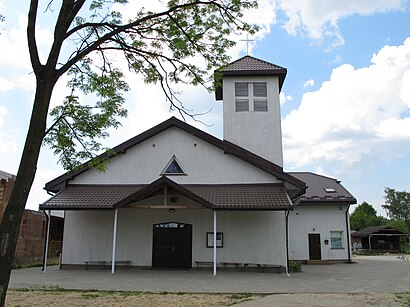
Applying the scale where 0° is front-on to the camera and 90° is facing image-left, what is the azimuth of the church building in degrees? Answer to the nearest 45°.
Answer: approximately 0°

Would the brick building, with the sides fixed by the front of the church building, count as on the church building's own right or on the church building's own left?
on the church building's own right
